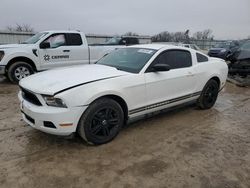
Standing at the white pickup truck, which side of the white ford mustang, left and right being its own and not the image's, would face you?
right

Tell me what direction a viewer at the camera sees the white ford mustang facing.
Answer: facing the viewer and to the left of the viewer

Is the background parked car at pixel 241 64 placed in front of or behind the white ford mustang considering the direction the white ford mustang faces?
behind
